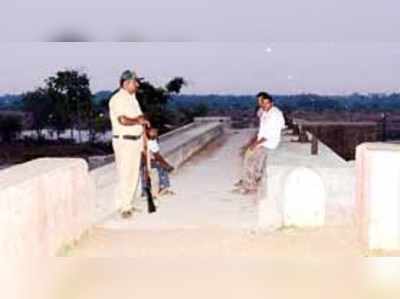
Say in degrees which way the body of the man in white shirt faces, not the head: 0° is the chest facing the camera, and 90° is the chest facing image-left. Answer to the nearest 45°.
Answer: approximately 45°

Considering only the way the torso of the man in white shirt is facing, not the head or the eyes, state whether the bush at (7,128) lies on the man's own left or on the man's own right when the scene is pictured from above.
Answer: on the man's own right

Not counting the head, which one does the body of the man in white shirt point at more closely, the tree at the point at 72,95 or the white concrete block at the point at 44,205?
the white concrete block

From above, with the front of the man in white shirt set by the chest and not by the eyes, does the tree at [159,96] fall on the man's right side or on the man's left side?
on the man's right side

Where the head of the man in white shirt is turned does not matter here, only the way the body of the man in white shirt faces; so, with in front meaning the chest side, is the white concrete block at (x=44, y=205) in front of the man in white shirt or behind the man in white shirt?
in front

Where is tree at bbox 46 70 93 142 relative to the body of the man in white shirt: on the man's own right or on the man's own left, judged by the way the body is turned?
on the man's own right

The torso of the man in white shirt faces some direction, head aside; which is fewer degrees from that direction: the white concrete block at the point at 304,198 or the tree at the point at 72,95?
the white concrete block

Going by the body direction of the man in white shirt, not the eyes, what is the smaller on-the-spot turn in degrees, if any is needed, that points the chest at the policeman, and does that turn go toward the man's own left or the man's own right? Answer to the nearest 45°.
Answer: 0° — they already face them

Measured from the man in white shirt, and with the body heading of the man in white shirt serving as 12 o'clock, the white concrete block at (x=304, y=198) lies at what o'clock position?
The white concrete block is roughly at 10 o'clock from the man in white shirt.
